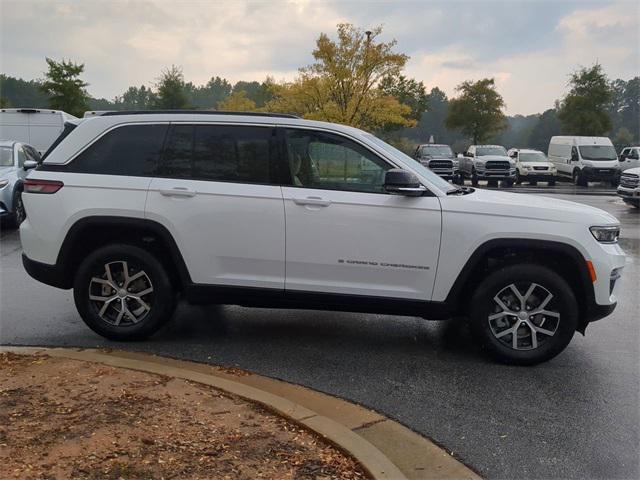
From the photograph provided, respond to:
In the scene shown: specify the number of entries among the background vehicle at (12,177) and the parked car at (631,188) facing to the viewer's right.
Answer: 0

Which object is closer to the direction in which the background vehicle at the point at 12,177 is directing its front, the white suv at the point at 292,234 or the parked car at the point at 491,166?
the white suv

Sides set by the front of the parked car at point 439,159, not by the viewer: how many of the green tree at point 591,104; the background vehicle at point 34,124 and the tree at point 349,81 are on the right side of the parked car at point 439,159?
2

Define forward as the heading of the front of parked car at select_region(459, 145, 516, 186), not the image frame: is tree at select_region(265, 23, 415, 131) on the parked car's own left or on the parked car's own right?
on the parked car's own right

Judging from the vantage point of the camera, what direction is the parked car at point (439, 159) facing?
facing the viewer and to the right of the viewer

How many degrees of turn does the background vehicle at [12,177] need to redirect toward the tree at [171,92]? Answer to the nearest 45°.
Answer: approximately 135° to its right

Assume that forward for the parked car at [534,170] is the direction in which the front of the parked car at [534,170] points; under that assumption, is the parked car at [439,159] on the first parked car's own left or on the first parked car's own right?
on the first parked car's own right

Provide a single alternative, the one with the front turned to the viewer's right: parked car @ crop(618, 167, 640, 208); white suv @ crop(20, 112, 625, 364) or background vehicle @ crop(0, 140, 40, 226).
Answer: the white suv

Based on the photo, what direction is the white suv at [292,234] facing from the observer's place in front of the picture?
facing to the right of the viewer

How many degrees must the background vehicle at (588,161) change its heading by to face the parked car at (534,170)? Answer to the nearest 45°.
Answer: approximately 135° to its right

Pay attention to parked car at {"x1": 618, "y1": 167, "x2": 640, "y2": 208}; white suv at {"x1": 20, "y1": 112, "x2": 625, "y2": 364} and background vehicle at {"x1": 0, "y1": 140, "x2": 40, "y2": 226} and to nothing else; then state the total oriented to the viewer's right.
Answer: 1

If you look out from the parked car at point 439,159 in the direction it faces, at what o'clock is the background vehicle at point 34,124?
The background vehicle is roughly at 3 o'clock from the parked car.

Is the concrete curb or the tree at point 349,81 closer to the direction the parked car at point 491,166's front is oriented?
the concrete curb

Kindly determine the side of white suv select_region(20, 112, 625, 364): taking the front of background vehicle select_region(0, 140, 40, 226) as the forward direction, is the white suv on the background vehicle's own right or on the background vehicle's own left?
on the background vehicle's own left
